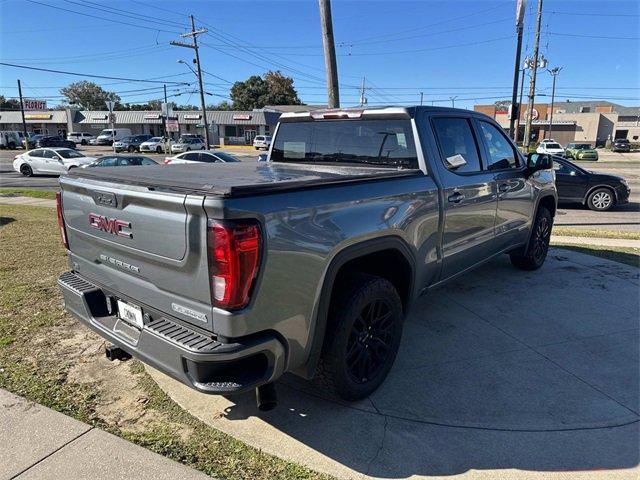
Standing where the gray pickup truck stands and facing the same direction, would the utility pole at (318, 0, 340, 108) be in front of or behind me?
in front

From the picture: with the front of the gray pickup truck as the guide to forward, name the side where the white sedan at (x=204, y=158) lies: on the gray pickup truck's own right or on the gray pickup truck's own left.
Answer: on the gray pickup truck's own left

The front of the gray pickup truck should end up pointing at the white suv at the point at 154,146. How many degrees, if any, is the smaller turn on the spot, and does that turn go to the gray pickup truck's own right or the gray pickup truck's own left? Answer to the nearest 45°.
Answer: approximately 45° to the gray pickup truck's own left

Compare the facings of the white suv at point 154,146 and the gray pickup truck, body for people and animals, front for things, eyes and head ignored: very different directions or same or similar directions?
very different directions

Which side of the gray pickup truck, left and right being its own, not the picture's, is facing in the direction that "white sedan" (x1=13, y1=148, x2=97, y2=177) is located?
left

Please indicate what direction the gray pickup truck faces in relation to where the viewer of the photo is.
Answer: facing away from the viewer and to the right of the viewer

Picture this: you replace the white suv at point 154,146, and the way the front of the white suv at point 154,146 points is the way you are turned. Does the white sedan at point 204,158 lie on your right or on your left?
on your left
